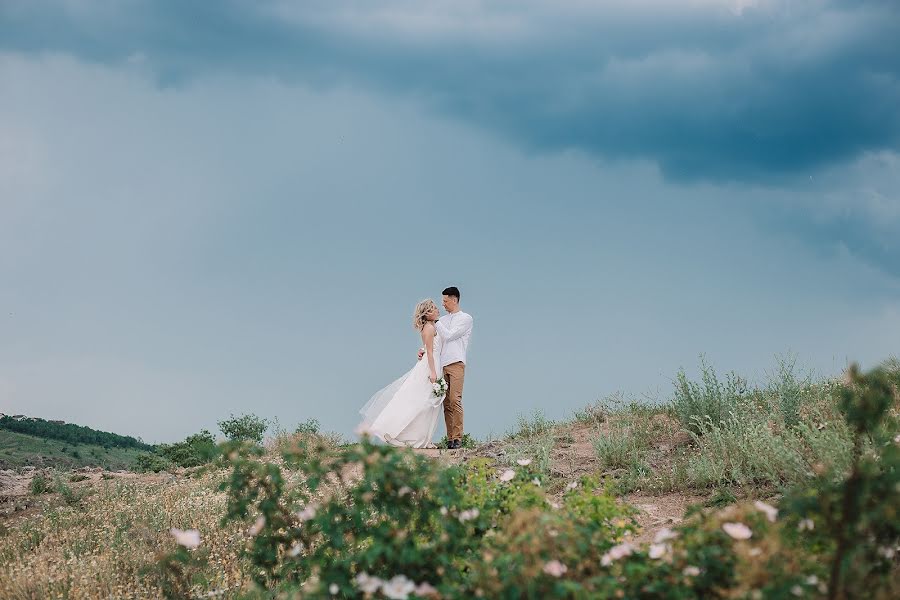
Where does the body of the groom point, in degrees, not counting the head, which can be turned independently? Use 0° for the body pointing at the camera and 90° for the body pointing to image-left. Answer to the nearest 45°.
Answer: approximately 45°

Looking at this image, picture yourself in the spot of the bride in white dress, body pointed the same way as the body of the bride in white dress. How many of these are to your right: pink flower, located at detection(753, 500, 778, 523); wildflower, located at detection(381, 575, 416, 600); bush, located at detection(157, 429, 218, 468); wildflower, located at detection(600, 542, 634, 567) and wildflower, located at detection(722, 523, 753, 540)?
4

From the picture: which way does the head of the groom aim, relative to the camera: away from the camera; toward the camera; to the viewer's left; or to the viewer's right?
to the viewer's left

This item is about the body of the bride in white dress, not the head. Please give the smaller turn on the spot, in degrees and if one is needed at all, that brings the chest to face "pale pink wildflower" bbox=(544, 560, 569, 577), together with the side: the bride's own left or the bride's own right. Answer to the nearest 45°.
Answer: approximately 90° to the bride's own right

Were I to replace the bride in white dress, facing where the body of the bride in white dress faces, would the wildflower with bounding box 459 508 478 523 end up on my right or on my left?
on my right

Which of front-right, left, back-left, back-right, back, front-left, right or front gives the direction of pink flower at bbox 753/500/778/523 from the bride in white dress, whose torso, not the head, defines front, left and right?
right

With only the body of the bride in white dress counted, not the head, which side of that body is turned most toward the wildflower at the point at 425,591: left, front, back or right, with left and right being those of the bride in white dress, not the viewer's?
right

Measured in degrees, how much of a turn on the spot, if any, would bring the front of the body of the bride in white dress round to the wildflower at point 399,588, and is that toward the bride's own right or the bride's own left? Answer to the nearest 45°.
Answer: approximately 90° to the bride's own right

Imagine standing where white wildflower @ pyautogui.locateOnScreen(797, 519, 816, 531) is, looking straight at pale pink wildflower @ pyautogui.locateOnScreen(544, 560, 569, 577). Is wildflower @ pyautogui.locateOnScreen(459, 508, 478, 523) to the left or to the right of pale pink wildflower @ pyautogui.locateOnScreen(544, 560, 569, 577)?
right

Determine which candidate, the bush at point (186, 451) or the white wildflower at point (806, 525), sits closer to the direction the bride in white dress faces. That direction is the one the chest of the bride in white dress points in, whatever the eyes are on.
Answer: the white wildflower

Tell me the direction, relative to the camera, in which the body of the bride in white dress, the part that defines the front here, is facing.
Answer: to the viewer's right

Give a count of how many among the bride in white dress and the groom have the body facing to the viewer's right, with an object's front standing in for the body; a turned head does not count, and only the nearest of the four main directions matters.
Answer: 1
